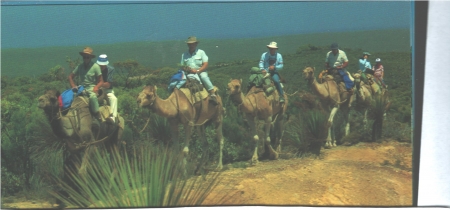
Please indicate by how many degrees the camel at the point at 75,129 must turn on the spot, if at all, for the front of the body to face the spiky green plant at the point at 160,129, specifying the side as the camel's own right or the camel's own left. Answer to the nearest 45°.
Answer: approximately 135° to the camel's own left

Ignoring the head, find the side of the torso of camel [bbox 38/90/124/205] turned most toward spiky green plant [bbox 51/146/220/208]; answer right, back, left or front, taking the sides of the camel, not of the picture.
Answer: left

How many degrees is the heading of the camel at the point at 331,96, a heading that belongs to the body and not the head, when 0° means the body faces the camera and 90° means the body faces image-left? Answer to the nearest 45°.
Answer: approximately 45°

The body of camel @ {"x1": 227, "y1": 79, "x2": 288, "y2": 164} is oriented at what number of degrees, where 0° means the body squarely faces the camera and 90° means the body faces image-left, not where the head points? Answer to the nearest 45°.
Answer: approximately 45°
